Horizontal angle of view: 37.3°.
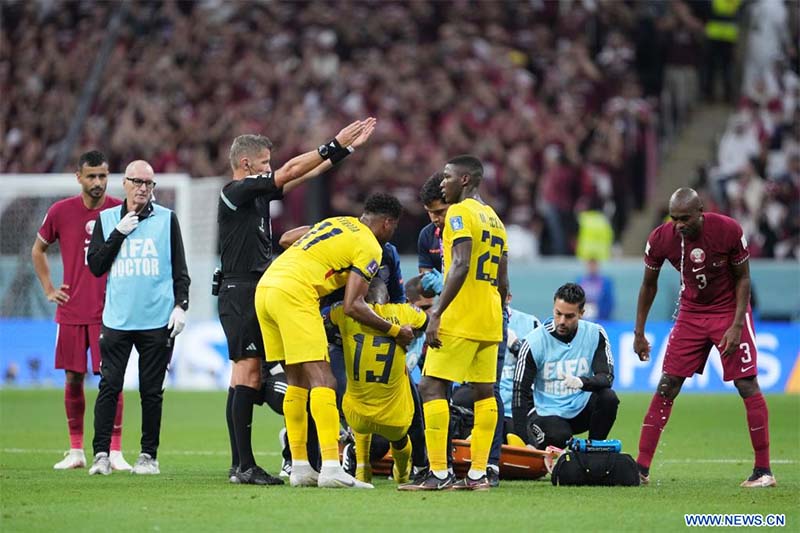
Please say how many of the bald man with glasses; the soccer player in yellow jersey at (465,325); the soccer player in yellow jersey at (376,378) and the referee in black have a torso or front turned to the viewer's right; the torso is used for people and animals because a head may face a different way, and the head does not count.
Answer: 1

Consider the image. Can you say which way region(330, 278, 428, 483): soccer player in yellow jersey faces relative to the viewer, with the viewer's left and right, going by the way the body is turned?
facing away from the viewer

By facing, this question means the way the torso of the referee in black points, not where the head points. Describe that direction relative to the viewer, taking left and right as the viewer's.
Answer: facing to the right of the viewer

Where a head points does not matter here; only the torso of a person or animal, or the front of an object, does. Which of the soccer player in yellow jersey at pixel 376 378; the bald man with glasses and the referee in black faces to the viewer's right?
the referee in black

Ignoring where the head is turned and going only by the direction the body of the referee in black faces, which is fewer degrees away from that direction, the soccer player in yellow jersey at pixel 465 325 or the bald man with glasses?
the soccer player in yellow jersey

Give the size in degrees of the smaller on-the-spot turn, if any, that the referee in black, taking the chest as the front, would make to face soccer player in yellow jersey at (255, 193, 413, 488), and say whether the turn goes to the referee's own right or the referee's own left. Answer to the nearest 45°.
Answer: approximately 45° to the referee's own right

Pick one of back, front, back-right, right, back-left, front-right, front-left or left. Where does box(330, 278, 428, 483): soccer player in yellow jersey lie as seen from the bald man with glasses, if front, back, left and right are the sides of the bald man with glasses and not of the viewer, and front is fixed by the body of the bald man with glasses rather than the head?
front-left

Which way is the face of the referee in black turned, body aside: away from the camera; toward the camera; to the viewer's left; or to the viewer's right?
to the viewer's right

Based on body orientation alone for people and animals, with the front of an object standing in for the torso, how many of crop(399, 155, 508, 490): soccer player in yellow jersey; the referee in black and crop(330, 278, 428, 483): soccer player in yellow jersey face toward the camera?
0

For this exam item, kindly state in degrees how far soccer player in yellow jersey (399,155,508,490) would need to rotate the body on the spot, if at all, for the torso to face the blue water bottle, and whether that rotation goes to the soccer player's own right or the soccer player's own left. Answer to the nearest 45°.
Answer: approximately 90° to the soccer player's own right

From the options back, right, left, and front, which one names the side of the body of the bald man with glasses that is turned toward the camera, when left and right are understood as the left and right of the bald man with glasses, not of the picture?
front

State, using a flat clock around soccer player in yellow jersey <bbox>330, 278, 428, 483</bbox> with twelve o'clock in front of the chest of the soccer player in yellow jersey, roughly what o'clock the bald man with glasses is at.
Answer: The bald man with glasses is roughly at 10 o'clock from the soccer player in yellow jersey.

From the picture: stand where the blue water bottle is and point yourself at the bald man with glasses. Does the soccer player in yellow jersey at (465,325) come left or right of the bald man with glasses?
left

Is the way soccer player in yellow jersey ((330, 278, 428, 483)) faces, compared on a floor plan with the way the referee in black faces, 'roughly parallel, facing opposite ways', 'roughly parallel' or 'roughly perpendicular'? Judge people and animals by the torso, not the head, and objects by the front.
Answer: roughly perpendicular

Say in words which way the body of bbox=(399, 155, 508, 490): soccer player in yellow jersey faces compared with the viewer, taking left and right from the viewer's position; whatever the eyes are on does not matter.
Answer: facing away from the viewer and to the left of the viewer

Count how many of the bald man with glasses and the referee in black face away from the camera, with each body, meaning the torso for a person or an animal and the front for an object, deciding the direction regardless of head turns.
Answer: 0

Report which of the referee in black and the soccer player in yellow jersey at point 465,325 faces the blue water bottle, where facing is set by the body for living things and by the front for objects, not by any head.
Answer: the referee in black
